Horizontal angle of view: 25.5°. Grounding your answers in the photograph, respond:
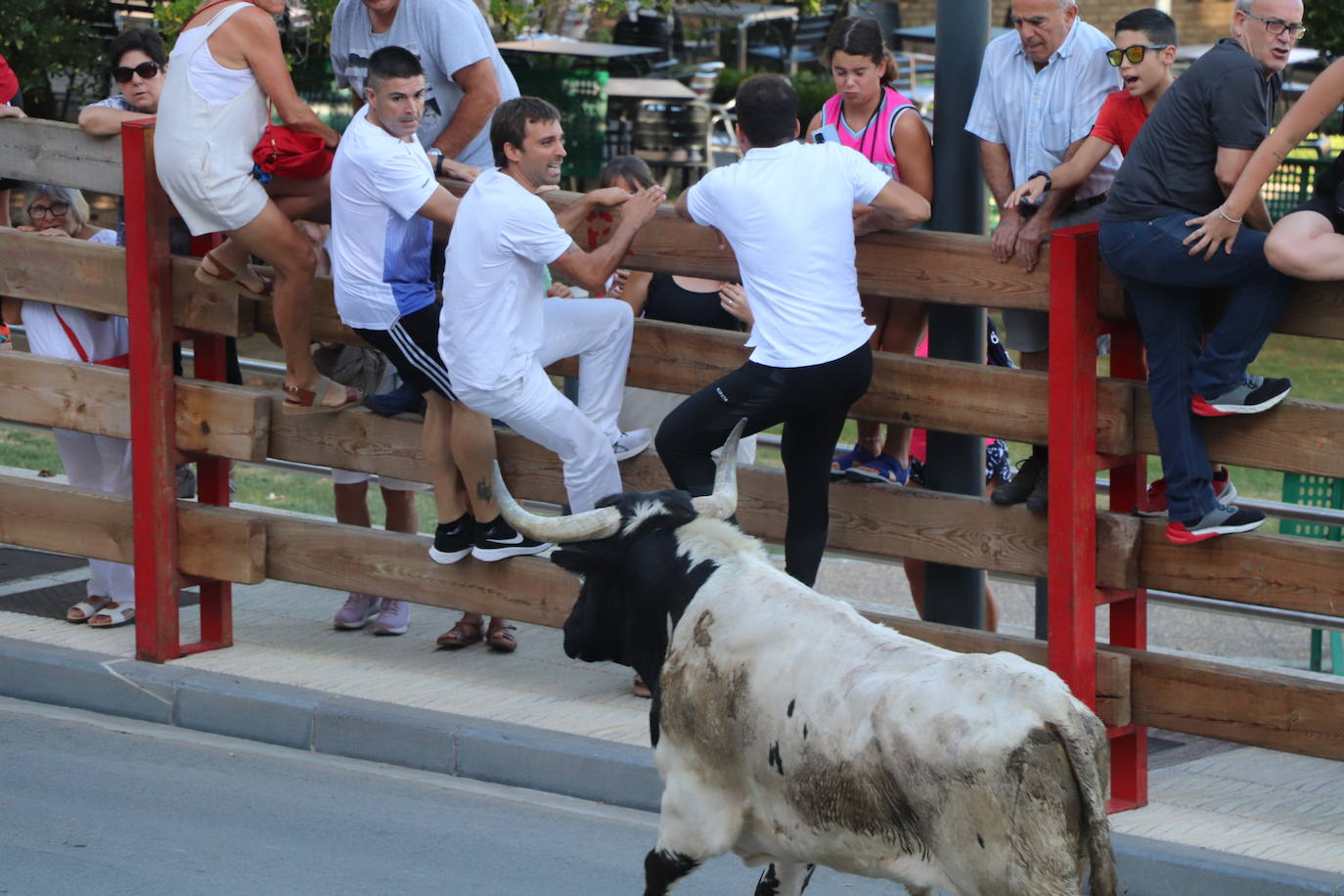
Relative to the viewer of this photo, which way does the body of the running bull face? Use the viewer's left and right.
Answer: facing away from the viewer and to the left of the viewer

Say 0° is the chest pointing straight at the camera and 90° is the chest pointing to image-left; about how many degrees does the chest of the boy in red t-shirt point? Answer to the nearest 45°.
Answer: approximately 45°

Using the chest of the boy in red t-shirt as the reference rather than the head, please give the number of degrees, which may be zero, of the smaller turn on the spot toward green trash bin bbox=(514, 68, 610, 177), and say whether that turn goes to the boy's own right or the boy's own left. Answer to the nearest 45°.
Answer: approximately 135° to the boy's own right

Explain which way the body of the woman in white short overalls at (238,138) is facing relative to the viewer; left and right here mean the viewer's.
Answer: facing to the right of the viewer

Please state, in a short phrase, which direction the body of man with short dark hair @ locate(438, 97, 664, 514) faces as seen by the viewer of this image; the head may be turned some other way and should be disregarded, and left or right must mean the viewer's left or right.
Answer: facing to the right of the viewer

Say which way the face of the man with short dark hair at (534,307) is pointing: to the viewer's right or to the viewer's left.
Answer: to the viewer's right

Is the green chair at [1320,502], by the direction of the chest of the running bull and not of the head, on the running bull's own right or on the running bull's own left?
on the running bull's own right

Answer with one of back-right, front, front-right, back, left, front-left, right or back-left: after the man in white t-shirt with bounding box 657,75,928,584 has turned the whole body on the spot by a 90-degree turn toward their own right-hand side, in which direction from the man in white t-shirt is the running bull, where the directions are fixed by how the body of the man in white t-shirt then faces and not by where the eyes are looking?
right

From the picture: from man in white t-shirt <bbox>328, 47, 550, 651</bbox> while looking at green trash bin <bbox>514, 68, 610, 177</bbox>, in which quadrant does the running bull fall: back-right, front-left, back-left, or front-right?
back-right

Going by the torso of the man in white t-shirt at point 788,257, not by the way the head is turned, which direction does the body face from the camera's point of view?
away from the camera

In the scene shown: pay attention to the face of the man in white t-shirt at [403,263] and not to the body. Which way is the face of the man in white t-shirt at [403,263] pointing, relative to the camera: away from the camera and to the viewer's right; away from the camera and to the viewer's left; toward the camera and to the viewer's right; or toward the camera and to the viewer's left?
toward the camera and to the viewer's right

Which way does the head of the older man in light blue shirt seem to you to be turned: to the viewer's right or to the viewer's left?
to the viewer's left

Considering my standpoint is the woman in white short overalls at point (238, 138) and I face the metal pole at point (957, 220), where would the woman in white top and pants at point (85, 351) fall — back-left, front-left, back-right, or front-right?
back-left

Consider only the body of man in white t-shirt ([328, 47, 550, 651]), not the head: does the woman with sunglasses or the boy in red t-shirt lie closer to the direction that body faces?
the boy in red t-shirt
